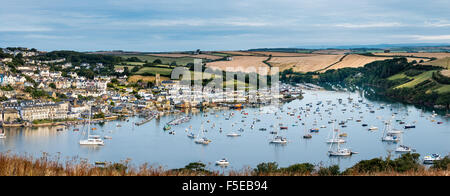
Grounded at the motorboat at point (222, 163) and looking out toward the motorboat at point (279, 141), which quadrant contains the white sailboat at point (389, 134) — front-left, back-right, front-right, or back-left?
front-right

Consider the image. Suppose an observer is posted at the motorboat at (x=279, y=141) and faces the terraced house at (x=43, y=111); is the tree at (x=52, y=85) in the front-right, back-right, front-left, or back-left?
front-right
